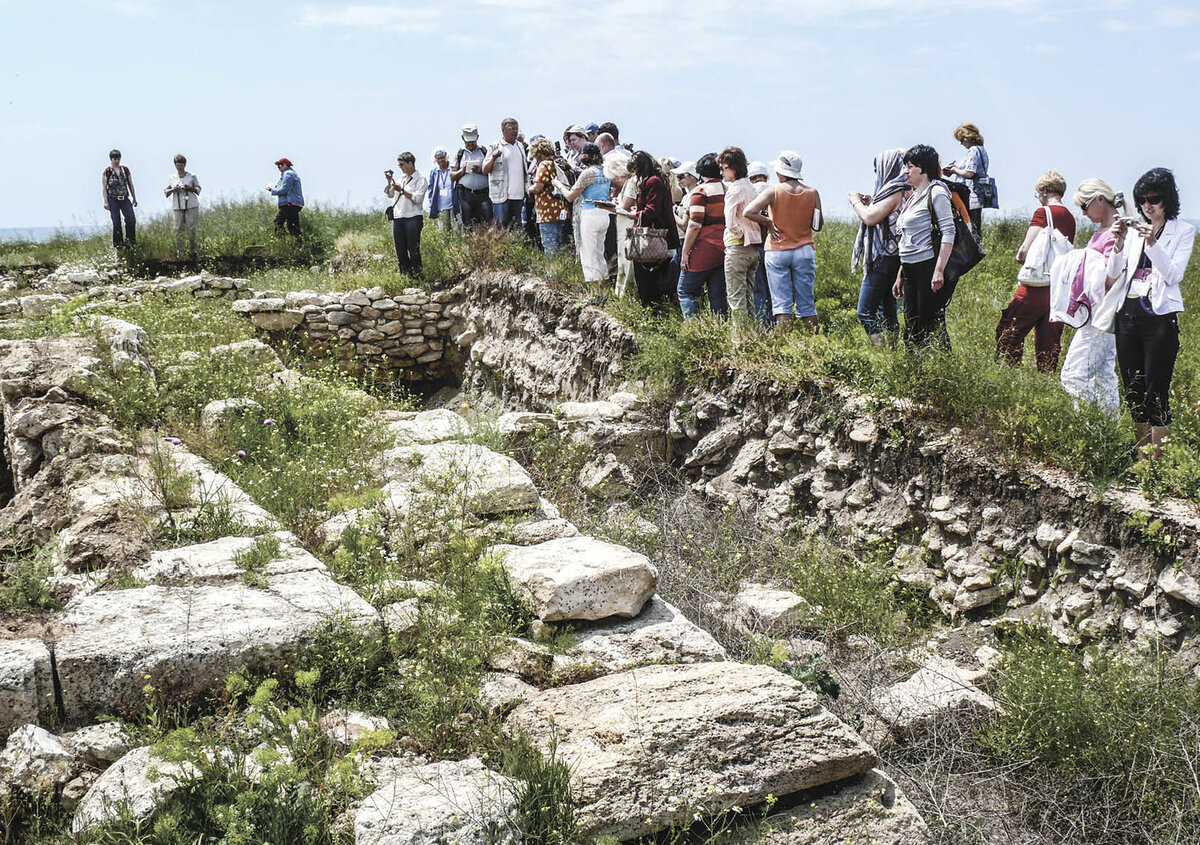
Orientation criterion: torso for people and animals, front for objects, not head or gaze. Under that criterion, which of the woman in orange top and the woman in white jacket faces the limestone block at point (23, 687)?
the woman in white jacket

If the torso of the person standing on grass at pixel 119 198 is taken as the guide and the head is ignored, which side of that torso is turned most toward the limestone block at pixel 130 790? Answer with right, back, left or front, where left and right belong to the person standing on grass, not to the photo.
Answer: front

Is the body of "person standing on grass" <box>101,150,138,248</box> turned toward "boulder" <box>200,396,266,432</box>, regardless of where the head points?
yes

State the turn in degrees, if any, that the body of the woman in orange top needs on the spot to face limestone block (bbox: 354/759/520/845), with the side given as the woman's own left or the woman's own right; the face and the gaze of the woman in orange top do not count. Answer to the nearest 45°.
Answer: approximately 180°

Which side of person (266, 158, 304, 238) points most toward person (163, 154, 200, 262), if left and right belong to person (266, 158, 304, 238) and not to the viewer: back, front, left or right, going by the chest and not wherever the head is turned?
front

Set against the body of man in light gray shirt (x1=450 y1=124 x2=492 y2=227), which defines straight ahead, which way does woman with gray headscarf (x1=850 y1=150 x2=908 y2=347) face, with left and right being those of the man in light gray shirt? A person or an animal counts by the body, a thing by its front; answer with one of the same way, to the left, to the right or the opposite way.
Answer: to the right

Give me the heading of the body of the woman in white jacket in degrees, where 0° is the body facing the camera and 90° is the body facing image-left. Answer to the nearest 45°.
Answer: approximately 45°

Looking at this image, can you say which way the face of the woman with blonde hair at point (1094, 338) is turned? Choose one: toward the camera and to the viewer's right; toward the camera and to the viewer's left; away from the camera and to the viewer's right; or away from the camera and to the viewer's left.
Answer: toward the camera and to the viewer's left

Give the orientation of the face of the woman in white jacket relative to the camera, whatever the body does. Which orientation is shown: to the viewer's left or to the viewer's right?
to the viewer's left
